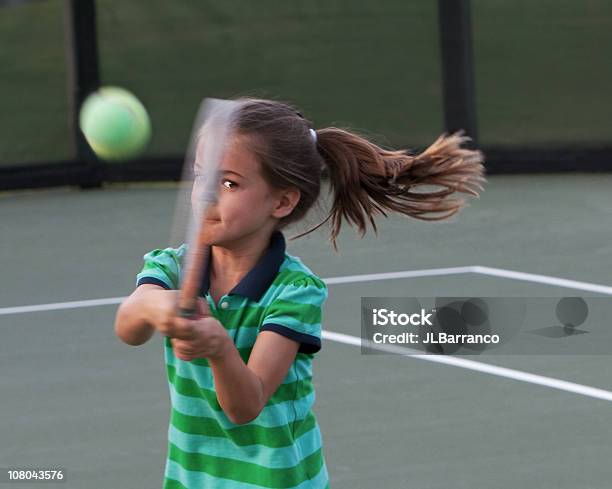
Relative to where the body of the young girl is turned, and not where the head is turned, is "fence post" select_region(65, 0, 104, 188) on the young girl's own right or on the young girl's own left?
on the young girl's own right

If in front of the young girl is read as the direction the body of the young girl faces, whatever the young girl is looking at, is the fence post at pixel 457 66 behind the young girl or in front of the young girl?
behind

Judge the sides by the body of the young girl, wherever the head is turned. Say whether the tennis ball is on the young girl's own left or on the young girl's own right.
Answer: on the young girl's own right
